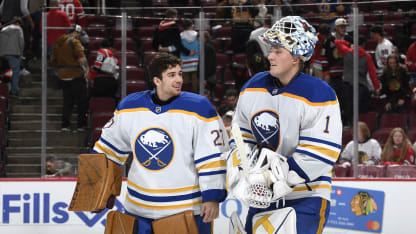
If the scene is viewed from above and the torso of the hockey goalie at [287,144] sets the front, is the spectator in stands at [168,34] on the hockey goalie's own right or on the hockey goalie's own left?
on the hockey goalie's own right

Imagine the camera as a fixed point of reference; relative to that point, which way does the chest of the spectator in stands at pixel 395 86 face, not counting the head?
toward the camera

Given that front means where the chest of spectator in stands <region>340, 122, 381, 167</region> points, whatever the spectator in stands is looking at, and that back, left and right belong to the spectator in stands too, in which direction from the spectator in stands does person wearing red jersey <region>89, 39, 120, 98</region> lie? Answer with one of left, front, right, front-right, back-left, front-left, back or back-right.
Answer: right

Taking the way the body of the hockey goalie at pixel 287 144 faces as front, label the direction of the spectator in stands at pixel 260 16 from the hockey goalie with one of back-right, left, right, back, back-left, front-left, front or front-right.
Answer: back-right

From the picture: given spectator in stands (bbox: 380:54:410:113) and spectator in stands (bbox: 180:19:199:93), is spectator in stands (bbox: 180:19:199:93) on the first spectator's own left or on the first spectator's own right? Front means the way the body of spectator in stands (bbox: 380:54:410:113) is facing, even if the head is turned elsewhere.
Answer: on the first spectator's own right

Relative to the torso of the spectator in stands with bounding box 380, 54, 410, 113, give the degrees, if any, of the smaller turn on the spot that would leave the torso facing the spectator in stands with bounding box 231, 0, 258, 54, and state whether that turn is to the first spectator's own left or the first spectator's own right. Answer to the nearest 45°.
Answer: approximately 90° to the first spectator's own right

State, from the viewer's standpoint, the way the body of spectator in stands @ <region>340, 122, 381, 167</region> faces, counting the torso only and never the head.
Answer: toward the camera

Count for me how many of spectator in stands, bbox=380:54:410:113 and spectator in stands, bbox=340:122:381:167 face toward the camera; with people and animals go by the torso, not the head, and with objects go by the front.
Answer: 2

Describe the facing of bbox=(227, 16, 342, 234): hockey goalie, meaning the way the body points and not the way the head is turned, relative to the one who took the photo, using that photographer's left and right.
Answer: facing the viewer and to the left of the viewer

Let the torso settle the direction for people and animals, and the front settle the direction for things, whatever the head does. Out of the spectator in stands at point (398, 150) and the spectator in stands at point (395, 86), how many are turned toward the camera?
2
